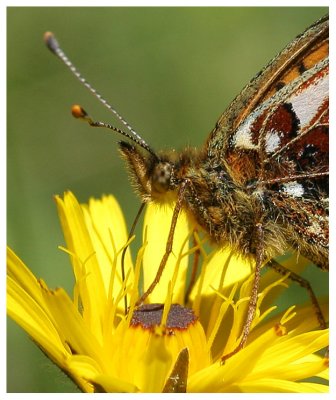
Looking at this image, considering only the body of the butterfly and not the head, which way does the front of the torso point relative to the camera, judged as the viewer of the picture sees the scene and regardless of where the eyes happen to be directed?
to the viewer's left
